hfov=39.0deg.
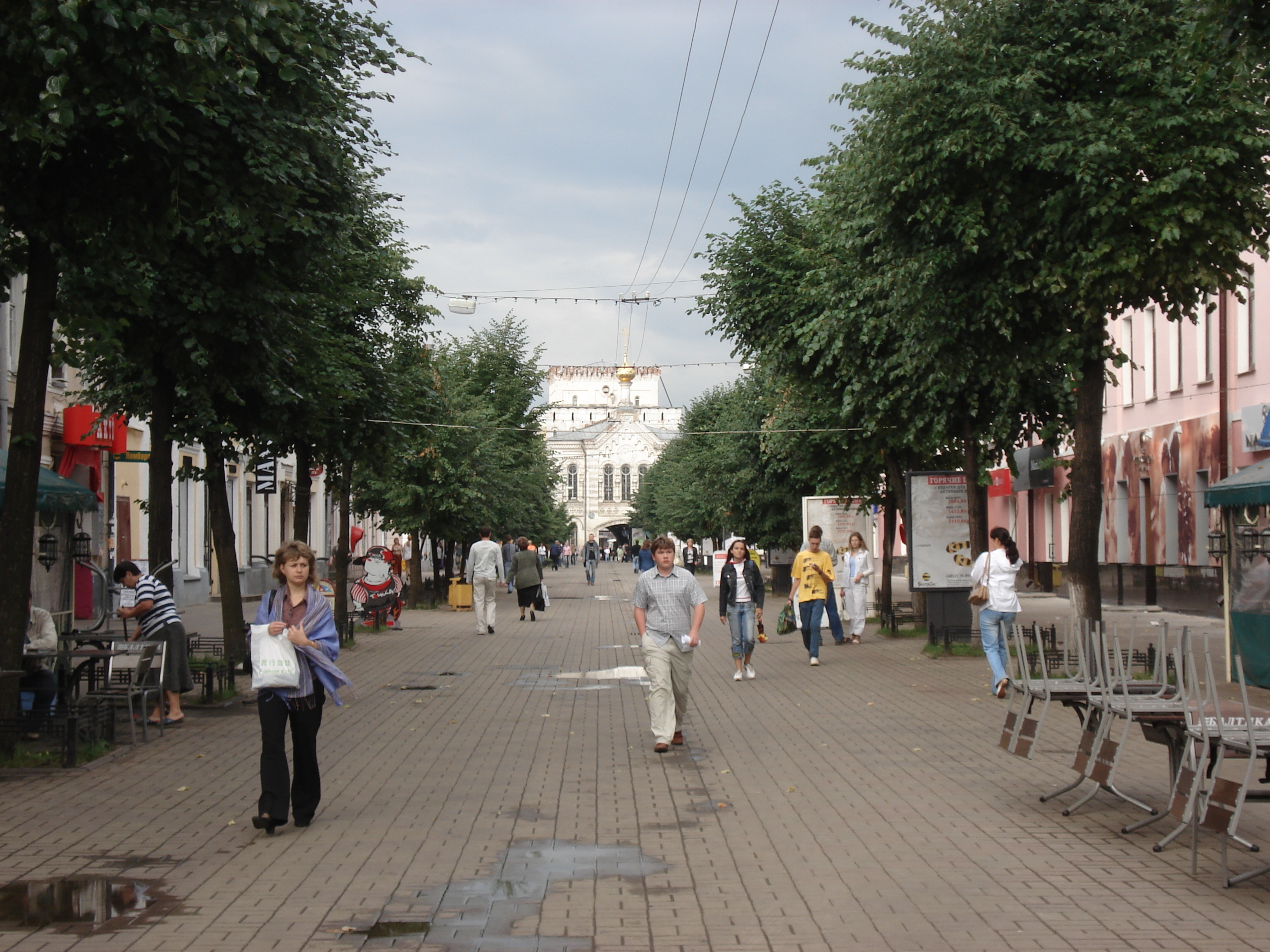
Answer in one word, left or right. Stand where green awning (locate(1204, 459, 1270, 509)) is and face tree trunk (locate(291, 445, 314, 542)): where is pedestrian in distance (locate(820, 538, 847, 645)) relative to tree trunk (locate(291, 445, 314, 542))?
right

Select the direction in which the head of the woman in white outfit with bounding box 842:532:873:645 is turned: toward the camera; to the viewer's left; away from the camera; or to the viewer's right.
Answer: toward the camera

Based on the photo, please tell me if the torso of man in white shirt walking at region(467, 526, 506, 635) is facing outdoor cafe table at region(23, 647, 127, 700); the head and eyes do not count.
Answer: no

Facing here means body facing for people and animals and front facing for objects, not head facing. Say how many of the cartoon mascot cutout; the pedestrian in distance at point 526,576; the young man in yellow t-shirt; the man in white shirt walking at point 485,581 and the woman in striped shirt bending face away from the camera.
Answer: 2

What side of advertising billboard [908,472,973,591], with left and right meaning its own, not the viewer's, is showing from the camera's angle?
front

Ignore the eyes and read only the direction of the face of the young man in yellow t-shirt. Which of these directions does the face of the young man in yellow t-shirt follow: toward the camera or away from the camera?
toward the camera

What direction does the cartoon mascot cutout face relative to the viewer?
toward the camera

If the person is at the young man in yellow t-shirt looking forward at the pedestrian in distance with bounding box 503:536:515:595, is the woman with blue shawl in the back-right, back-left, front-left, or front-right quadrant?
back-left

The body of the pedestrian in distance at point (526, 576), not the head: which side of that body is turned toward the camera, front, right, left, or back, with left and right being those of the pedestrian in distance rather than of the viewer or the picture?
back

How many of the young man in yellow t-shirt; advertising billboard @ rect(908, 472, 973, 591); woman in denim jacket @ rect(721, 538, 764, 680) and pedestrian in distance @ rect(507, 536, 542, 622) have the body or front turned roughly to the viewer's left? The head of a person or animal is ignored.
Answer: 0

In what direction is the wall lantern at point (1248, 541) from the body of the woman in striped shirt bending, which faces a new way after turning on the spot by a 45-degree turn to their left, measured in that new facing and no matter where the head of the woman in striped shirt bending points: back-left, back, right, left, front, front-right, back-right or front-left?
back-left

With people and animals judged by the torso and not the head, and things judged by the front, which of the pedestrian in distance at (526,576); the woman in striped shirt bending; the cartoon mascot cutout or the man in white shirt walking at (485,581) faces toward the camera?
the cartoon mascot cutout

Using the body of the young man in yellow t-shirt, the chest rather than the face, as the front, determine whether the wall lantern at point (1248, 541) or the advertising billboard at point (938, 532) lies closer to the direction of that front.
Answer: the wall lantern

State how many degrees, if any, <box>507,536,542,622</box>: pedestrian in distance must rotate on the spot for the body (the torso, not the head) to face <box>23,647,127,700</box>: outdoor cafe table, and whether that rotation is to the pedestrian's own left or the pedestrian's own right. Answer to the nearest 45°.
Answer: approximately 180°

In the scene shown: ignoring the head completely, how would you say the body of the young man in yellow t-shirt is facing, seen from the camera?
toward the camera

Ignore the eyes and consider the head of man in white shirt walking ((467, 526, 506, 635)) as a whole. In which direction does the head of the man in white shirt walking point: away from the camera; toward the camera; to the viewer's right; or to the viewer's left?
away from the camera

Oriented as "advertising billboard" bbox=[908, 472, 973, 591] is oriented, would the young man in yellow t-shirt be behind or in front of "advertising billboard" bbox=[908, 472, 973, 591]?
in front
